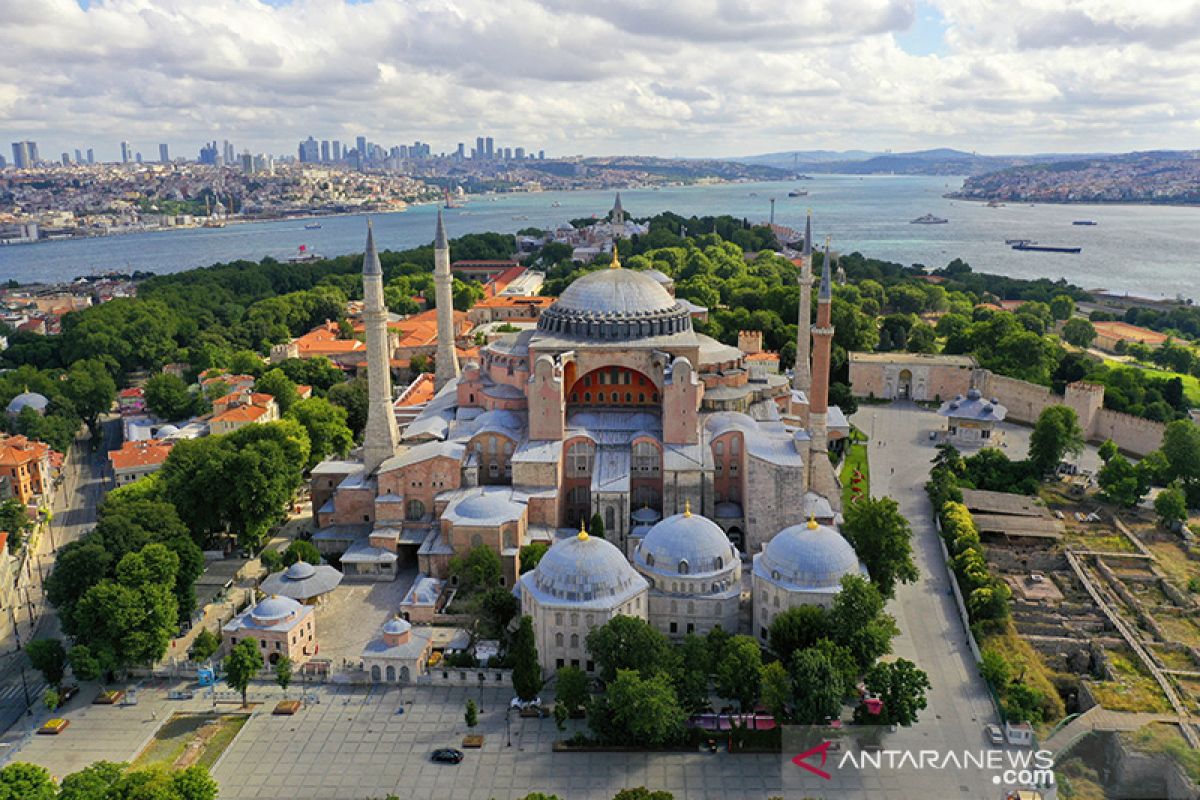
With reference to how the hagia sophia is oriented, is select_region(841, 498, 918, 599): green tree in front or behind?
behind

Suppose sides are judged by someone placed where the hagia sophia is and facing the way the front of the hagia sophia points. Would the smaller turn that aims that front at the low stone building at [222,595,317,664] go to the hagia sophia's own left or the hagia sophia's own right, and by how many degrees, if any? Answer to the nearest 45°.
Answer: approximately 45° to the hagia sophia's own left

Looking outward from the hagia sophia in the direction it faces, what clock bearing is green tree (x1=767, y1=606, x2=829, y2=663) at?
The green tree is roughly at 8 o'clock from the hagia sophia.

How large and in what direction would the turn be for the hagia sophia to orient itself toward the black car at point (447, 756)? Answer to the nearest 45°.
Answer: approximately 90° to its left

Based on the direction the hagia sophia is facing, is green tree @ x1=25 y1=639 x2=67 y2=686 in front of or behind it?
in front

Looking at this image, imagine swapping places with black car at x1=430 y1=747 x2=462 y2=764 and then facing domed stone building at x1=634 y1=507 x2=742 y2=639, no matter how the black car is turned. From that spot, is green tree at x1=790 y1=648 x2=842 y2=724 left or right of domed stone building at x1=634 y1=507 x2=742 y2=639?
right

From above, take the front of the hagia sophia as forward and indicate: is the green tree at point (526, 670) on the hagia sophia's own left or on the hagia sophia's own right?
on the hagia sophia's own left

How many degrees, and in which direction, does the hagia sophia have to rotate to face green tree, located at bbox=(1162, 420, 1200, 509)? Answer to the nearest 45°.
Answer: approximately 180°

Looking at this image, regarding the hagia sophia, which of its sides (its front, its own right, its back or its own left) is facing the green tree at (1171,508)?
back

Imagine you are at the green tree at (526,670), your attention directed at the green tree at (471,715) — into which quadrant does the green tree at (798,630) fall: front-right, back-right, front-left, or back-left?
back-left

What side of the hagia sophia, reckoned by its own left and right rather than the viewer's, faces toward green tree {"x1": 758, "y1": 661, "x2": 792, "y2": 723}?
left

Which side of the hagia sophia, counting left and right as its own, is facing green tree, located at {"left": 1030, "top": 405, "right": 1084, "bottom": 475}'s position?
back

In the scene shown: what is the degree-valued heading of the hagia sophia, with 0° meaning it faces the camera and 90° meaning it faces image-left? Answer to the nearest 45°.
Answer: approximately 90°

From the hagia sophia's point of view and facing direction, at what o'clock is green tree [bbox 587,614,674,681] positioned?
The green tree is roughly at 9 o'clock from the hagia sophia.
